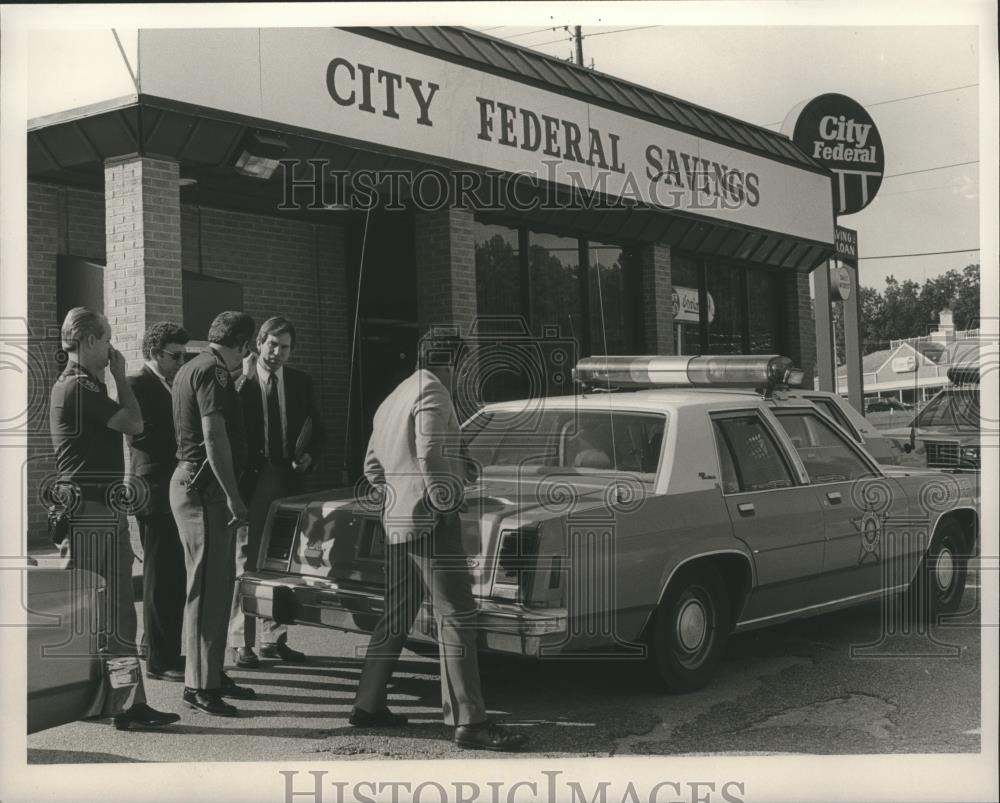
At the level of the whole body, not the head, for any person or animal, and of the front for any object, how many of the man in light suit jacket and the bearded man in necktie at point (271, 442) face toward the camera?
1

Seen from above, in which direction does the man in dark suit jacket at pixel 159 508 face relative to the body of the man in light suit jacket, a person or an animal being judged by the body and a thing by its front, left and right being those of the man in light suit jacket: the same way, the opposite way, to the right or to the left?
to the right

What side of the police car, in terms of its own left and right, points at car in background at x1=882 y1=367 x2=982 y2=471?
front

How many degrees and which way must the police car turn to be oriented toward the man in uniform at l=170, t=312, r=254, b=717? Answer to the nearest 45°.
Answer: approximately 135° to its left

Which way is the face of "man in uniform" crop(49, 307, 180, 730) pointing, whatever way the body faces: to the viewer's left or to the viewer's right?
to the viewer's right

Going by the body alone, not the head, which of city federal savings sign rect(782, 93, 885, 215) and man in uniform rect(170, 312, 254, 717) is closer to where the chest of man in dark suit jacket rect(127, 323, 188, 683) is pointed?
the man in uniform

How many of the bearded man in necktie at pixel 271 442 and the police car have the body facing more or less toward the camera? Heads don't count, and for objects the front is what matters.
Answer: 1

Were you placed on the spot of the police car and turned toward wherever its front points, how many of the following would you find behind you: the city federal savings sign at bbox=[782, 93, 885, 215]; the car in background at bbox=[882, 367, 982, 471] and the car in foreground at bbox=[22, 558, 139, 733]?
1

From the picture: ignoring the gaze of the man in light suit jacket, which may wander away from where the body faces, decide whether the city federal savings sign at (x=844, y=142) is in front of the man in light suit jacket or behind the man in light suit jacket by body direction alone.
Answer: in front

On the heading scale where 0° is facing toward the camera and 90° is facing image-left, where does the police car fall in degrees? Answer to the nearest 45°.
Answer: approximately 225°

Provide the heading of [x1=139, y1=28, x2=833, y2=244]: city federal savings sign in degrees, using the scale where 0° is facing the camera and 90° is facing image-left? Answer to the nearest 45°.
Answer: approximately 315°

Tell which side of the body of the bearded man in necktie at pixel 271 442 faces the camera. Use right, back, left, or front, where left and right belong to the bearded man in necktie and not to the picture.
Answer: front

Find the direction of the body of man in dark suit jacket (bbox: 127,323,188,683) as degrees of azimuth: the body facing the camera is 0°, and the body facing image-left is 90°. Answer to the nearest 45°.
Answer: approximately 315°

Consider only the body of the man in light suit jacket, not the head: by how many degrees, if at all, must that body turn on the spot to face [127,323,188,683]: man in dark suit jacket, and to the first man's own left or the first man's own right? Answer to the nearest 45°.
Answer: approximately 90° to the first man's own left
